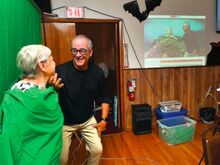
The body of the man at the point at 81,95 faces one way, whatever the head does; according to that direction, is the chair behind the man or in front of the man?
in front

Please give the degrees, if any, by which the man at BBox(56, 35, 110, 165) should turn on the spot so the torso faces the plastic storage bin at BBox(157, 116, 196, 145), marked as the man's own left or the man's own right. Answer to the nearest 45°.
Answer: approximately 135° to the man's own left

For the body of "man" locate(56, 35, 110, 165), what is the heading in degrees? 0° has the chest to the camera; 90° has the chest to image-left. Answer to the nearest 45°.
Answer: approximately 0°

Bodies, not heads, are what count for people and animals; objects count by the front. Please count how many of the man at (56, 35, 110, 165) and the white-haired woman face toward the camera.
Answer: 1

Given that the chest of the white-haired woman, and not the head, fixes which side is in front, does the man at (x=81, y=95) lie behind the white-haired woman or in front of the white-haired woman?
in front

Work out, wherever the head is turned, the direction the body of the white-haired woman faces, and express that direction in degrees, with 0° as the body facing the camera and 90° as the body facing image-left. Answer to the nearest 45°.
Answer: approximately 225°

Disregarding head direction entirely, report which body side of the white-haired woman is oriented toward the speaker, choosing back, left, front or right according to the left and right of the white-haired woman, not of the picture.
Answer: front

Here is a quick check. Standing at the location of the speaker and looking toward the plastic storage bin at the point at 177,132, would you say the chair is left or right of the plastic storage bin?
right
